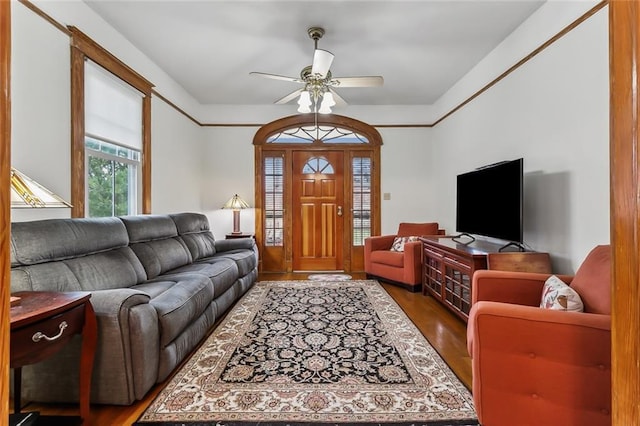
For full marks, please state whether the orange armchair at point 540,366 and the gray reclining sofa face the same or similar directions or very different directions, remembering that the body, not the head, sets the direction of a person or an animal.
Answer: very different directions

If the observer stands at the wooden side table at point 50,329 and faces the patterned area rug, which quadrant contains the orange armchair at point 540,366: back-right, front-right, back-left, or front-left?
front-right

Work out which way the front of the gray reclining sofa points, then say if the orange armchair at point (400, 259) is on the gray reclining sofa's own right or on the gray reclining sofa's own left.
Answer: on the gray reclining sofa's own left

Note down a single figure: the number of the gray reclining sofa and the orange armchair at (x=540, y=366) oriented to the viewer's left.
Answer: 1

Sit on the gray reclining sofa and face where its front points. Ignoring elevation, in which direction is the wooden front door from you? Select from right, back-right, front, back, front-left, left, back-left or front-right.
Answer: left

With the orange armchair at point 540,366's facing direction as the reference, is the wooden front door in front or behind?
in front

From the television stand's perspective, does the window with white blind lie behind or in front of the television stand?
in front

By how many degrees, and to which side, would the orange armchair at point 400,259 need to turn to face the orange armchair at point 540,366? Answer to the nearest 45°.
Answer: approximately 45° to its left

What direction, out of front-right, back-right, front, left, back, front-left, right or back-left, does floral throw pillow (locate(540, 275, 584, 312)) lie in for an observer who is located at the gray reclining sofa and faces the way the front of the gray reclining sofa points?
front

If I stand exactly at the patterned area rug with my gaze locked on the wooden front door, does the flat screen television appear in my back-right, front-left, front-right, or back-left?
front-right

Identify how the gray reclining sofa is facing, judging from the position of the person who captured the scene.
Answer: facing the viewer and to the right of the viewer

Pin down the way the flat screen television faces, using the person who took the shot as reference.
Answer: facing the viewer and to the left of the viewer

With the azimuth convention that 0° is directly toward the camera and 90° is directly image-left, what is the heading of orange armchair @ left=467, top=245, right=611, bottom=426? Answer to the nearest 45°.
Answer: approximately 90°

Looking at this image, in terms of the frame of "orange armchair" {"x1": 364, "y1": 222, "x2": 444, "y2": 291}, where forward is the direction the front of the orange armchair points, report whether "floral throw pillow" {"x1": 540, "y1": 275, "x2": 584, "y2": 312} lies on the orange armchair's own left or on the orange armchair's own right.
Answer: on the orange armchair's own left

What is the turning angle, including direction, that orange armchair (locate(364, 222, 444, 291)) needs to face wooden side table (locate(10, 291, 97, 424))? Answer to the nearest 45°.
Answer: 0° — it already faces it

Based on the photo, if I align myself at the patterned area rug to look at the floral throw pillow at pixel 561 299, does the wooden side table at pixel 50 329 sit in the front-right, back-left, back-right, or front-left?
back-right

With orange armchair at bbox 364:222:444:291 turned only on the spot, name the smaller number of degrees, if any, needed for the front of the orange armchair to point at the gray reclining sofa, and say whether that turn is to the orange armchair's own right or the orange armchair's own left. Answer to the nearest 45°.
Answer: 0° — it already faces it
